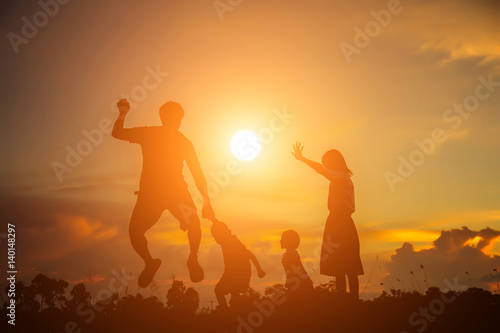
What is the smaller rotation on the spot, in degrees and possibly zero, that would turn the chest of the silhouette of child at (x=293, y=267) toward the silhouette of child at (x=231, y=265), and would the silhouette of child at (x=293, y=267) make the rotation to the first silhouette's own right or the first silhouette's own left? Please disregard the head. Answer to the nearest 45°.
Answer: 0° — they already face them

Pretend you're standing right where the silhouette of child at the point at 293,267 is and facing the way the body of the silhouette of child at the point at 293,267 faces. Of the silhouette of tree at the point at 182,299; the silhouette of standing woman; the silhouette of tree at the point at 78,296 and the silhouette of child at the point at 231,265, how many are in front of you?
3

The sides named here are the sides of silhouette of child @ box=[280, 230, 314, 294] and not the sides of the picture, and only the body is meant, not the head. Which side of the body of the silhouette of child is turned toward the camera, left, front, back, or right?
left

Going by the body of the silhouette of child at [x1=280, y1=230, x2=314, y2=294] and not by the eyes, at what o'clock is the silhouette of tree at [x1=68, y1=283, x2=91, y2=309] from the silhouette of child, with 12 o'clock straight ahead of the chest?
The silhouette of tree is roughly at 12 o'clock from the silhouette of child.

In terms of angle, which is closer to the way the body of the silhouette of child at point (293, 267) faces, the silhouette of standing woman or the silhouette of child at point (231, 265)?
the silhouette of child

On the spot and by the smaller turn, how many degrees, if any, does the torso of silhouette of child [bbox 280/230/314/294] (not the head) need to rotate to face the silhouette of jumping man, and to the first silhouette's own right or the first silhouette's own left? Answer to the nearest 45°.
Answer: approximately 45° to the first silhouette's own left
